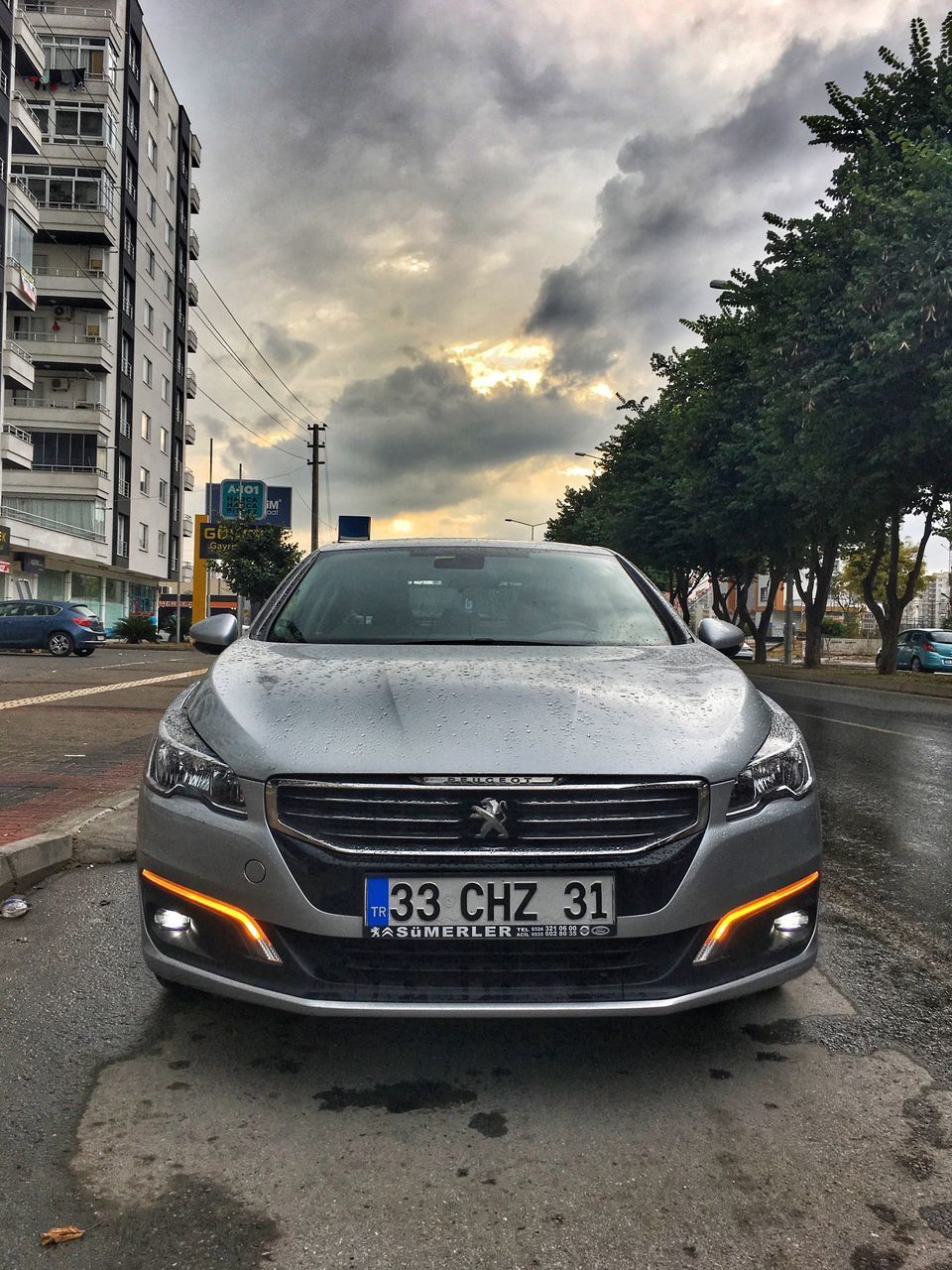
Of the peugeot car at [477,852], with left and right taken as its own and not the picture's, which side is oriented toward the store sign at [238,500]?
back

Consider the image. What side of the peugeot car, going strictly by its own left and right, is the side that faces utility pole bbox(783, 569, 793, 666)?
back

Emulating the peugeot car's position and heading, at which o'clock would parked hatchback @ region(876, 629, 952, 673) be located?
The parked hatchback is roughly at 7 o'clock from the peugeot car.

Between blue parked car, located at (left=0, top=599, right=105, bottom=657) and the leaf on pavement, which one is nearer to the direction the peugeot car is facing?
the leaf on pavement

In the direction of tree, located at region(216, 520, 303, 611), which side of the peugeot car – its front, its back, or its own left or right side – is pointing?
back

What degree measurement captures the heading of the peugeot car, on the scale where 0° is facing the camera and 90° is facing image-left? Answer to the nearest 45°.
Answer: approximately 0°

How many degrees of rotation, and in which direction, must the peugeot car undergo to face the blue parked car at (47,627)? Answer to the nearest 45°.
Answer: approximately 135° to its right

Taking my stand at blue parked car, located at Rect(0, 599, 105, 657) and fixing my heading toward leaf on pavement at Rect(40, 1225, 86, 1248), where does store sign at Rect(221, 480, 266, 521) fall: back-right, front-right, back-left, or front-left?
back-left

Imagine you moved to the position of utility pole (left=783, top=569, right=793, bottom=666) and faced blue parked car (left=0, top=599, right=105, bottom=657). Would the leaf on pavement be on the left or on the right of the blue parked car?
left
